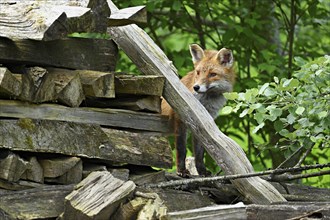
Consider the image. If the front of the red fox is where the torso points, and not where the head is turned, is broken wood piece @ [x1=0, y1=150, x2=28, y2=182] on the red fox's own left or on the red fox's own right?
on the red fox's own right

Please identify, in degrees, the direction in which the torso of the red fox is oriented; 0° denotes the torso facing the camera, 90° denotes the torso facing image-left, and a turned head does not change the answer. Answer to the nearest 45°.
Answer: approximately 315°

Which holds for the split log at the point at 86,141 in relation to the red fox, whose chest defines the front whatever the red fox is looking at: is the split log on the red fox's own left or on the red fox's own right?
on the red fox's own right

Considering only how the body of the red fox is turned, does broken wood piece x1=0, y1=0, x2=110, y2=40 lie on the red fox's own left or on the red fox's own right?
on the red fox's own right

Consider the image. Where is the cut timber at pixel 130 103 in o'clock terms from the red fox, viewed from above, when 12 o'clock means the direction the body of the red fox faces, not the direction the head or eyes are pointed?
The cut timber is roughly at 2 o'clock from the red fox.

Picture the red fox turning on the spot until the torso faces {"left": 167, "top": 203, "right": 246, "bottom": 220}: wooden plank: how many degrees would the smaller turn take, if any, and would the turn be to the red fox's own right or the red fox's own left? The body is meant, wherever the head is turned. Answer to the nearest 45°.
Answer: approximately 45° to the red fox's own right

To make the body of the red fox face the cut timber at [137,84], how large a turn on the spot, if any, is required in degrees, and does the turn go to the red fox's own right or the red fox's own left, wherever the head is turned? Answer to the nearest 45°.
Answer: approximately 45° to the red fox's own right

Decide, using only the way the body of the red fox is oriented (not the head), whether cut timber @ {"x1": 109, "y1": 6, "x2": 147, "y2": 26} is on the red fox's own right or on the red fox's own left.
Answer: on the red fox's own right

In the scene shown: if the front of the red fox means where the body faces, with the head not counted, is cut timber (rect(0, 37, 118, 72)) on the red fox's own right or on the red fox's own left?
on the red fox's own right
